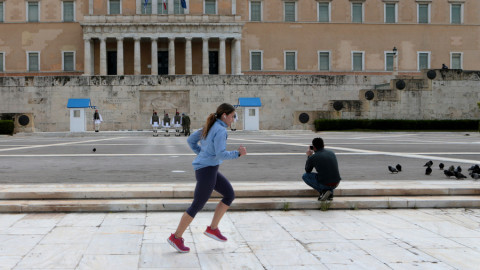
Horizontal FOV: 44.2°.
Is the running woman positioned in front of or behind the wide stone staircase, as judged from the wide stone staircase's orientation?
in front

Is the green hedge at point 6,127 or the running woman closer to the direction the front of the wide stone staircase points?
the running woman

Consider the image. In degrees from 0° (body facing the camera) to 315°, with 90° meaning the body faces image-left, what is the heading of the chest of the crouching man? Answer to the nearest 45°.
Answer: approximately 135°

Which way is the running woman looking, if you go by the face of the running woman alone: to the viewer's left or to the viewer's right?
to the viewer's right

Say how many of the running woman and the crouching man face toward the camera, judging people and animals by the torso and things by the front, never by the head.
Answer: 0

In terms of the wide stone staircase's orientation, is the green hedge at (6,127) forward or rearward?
rearward

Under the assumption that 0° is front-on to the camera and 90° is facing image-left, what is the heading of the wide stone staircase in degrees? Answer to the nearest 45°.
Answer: approximately 0°

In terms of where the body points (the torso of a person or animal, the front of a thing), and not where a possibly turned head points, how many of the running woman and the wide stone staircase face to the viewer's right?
1

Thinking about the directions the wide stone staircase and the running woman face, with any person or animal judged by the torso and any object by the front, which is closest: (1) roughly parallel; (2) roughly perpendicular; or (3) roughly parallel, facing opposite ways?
roughly perpendicular

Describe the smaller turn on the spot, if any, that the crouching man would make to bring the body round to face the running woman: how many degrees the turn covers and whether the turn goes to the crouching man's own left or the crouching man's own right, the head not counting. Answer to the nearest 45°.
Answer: approximately 90° to the crouching man's own left

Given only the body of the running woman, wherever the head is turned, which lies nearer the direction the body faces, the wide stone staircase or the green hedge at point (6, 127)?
the wide stone staircase

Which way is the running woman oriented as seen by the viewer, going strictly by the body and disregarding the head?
to the viewer's right
